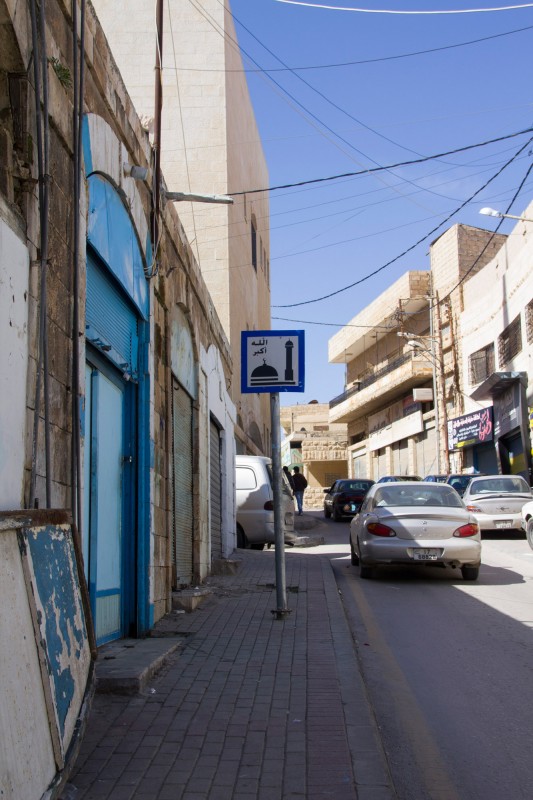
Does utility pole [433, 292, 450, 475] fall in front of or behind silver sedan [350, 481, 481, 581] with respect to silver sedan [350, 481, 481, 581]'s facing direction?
in front

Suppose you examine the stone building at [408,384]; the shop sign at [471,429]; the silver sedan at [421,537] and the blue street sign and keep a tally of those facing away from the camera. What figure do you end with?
1

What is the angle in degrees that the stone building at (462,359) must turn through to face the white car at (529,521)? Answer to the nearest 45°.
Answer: approximately 45° to its left

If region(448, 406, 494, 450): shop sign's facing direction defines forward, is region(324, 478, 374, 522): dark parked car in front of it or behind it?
in front

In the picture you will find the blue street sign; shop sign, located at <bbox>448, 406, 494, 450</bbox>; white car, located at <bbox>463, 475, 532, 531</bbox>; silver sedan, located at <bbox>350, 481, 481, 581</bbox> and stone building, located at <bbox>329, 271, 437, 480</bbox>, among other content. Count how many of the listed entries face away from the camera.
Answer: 2

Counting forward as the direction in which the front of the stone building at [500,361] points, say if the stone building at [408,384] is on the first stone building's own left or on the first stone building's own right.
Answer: on the first stone building's own right

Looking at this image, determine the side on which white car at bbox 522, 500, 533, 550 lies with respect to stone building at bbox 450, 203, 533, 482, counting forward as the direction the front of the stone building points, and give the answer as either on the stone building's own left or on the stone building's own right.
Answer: on the stone building's own left

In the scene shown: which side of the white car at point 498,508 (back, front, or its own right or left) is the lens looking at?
back

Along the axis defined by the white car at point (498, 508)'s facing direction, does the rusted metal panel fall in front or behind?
behind

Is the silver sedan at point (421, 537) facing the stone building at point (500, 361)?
yes

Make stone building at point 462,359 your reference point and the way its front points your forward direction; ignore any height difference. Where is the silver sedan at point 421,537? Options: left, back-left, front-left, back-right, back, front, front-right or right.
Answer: front-left

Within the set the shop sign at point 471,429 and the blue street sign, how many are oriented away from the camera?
0

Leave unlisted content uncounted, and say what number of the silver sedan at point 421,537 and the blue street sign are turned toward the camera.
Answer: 1

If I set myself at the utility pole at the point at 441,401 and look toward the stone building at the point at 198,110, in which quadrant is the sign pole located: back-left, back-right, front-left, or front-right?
front-left

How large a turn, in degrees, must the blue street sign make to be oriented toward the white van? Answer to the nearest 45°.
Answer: approximately 180°

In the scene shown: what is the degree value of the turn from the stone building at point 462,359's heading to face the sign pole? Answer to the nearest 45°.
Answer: approximately 45° to its left

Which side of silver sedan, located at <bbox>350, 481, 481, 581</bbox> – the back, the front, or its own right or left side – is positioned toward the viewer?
back

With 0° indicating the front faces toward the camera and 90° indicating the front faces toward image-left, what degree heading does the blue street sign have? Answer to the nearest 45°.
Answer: approximately 0°

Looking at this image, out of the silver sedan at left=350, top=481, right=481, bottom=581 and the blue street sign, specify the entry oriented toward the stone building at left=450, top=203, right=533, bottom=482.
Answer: the silver sedan
